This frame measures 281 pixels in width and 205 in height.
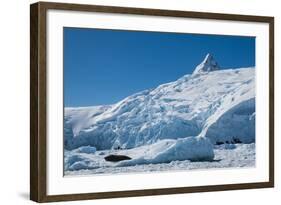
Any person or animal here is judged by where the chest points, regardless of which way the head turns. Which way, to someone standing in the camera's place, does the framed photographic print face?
facing the viewer and to the right of the viewer
